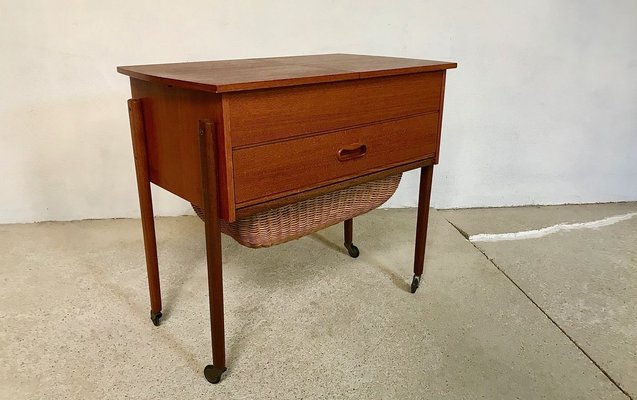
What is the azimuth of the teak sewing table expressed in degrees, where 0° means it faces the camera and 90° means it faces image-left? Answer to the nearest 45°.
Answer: approximately 315°
